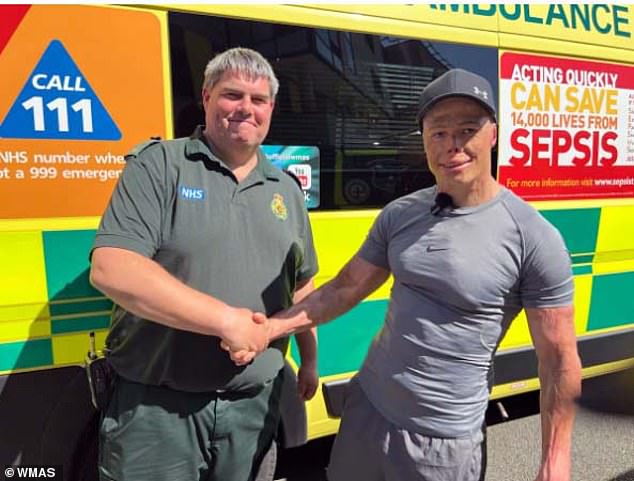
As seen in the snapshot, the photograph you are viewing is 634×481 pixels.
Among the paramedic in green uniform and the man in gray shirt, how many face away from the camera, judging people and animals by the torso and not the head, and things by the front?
0

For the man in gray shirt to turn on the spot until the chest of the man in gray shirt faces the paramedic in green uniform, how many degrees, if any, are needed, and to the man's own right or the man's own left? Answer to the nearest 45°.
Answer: approximately 45° to the man's own right

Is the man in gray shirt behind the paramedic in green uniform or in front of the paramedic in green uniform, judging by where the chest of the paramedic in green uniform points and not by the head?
in front

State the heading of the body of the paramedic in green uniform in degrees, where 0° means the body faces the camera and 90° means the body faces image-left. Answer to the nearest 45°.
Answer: approximately 315°
